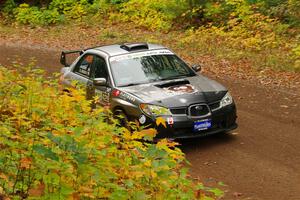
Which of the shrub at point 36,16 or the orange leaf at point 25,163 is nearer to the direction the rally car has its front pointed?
the orange leaf

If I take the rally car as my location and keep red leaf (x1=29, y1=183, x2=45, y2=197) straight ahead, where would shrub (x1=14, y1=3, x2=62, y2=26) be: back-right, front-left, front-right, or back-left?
back-right

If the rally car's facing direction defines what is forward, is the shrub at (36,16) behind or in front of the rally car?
behind

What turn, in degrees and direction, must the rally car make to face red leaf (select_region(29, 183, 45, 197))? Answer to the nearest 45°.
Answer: approximately 45° to its right

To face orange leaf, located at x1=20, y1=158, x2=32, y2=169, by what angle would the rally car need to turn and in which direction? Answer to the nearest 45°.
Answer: approximately 45° to its right

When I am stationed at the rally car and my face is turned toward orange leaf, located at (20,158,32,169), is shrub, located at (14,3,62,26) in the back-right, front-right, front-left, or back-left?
back-right

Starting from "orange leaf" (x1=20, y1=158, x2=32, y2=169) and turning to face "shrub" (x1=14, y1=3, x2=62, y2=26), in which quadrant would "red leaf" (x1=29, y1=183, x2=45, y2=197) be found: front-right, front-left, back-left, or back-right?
back-right

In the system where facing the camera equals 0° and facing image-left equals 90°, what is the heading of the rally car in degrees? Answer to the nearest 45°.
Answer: approximately 315°
